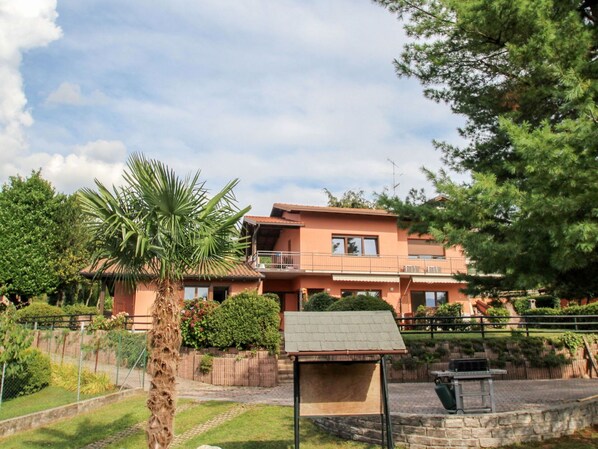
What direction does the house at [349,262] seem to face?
toward the camera

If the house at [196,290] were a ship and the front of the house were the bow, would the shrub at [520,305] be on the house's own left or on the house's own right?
on the house's own left

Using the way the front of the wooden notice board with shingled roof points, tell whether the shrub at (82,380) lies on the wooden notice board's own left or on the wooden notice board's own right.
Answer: on the wooden notice board's own right

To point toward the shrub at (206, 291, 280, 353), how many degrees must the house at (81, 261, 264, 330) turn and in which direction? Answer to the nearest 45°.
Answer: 0° — it already faces it

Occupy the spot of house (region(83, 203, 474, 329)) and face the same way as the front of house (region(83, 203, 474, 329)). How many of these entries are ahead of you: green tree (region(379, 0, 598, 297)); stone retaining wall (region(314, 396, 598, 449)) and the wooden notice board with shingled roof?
3

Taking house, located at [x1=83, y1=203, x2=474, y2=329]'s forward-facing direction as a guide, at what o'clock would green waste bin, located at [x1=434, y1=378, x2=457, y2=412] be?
The green waste bin is roughly at 12 o'clock from the house.

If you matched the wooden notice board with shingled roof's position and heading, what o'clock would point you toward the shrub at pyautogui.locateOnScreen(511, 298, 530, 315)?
The shrub is roughly at 7 o'clock from the wooden notice board with shingled roof.

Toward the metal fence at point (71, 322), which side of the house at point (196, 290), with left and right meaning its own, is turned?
right

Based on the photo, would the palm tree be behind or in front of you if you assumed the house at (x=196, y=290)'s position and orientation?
in front

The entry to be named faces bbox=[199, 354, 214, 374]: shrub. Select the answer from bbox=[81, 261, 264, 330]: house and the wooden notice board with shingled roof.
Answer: the house

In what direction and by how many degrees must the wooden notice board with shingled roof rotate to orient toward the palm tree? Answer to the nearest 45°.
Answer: approximately 90° to its right

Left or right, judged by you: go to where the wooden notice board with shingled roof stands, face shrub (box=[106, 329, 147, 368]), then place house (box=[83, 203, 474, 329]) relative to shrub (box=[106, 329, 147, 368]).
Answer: right

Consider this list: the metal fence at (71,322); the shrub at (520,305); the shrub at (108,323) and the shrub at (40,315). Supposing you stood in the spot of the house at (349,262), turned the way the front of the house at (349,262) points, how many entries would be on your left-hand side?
1

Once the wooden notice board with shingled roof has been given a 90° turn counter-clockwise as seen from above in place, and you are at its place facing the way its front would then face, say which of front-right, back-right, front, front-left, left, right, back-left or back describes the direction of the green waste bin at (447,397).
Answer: front-left

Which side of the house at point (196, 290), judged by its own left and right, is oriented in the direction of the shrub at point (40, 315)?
right

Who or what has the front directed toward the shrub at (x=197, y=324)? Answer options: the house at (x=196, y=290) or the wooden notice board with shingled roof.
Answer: the house

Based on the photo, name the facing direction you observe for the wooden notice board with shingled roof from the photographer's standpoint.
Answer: facing the viewer

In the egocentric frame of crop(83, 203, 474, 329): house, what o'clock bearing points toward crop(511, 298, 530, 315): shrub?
The shrub is roughly at 9 o'clock from the house.

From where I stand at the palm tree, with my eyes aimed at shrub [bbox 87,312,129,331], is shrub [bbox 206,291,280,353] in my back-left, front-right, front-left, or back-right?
front-right
